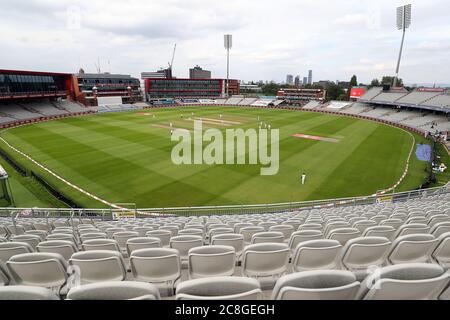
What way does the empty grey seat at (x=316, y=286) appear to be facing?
away from the camera

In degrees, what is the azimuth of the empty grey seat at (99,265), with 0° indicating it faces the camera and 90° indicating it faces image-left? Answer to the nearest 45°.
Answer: approximately 180°

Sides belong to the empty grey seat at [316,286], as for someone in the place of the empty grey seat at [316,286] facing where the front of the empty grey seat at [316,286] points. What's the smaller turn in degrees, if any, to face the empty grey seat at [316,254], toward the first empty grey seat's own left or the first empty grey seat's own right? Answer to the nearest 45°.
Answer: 0° — it already faces it

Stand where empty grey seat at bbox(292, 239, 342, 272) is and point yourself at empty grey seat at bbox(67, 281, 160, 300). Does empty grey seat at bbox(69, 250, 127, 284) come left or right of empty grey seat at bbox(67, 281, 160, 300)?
right

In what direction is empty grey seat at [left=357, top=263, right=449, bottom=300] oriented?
away from the camera

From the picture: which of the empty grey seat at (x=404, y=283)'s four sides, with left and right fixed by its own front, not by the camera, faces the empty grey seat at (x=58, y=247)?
left

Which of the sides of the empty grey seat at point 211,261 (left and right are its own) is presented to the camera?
back

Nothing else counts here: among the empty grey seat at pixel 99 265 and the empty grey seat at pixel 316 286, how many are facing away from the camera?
2

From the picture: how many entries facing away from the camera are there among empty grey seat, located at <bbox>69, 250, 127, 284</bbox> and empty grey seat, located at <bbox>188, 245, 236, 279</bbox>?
2

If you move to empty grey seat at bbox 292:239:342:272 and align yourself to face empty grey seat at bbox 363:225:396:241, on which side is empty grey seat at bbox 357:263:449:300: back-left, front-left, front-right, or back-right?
back-right

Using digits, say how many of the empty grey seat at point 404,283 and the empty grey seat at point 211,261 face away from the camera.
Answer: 2

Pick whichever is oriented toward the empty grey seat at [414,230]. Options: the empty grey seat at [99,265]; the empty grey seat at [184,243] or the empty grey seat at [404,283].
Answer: the empty grey seat at [404,283]
